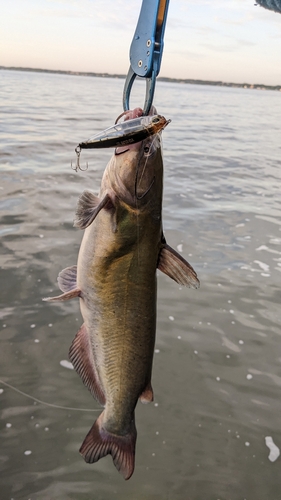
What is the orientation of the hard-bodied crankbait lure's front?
to the viewer's right
